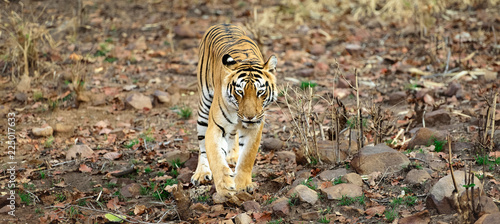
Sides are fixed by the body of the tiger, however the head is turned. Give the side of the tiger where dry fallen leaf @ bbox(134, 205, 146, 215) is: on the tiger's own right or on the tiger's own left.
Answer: on the tiger's own right

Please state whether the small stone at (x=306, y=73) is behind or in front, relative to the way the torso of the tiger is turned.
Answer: behind

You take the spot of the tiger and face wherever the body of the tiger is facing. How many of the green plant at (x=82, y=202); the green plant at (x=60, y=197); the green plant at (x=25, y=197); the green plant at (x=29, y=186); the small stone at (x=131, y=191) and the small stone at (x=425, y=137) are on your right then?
5

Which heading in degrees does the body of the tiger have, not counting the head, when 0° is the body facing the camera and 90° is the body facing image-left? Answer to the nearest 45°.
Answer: approximately 0°

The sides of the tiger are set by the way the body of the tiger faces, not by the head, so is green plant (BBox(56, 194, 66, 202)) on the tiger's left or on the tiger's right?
on the tiger's right

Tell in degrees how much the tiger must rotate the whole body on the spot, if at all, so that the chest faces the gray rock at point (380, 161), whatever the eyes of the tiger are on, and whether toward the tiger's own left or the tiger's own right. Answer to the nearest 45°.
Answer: approximately 90° to the tiger's own left

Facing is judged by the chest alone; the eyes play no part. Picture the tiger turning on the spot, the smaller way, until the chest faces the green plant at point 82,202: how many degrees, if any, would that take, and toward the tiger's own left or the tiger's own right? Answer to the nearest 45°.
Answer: approximately 90° to the tiger's own right

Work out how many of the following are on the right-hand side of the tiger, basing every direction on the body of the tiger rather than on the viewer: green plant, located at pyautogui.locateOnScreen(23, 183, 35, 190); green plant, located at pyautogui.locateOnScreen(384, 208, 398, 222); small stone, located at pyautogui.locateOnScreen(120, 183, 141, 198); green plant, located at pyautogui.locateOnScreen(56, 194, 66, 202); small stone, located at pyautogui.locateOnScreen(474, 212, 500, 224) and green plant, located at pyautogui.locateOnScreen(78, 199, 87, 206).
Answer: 4

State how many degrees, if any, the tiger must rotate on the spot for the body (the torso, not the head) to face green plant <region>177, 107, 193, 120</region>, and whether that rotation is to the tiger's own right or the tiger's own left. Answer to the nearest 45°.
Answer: approximately 180°

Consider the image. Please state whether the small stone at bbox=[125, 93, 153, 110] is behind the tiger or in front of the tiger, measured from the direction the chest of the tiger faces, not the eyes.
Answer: behind

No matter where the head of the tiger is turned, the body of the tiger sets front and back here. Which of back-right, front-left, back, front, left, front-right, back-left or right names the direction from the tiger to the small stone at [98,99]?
back-right

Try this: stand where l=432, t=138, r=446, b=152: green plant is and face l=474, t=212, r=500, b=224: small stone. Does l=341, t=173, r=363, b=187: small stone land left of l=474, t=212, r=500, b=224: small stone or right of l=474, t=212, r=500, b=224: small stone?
right

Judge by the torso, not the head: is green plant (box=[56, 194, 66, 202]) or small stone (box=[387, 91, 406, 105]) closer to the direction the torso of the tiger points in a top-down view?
the green plant

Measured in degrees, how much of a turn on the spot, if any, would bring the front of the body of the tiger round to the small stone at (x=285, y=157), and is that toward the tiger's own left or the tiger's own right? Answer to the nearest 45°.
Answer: approximately 135° to the tiger's own left
